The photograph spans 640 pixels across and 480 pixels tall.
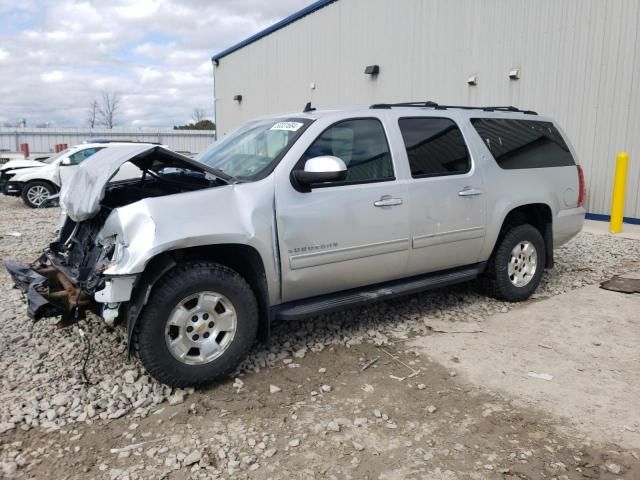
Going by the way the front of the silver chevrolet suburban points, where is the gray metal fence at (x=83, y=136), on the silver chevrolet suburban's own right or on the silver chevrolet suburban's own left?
on the silver chevrolet suburban's own right

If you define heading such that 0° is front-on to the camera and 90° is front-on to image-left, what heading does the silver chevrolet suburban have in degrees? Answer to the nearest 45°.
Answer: approximately 45°

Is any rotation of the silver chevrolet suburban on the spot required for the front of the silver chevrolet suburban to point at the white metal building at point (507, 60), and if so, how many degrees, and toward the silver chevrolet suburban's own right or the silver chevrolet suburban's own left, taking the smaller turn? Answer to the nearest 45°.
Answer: approximately 180°

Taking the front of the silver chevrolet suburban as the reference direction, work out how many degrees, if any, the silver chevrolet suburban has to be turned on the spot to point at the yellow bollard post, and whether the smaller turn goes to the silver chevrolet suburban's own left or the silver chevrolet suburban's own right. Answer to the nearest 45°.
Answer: approximately 180°
